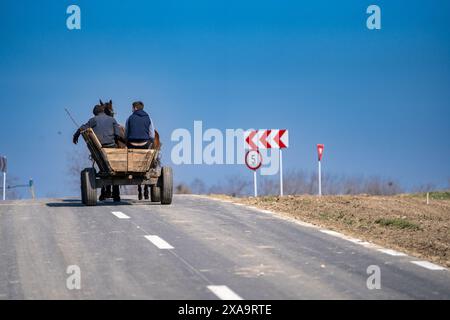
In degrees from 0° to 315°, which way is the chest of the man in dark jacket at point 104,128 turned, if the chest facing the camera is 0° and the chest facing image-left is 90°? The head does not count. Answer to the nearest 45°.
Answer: approximately 180°

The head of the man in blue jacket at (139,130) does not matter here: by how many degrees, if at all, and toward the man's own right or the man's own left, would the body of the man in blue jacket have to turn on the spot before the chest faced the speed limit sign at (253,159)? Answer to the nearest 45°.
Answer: approximately 45° to the man's own right

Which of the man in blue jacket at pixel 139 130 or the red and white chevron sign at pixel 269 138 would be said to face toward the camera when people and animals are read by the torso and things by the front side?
the red and white chevron sign

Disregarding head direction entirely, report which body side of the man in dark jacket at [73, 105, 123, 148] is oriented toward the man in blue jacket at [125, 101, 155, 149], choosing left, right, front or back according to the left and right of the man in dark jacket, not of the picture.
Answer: right

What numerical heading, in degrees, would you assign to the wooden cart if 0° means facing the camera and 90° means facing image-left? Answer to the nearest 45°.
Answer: approximately 180°

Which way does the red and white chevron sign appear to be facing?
toward the camera

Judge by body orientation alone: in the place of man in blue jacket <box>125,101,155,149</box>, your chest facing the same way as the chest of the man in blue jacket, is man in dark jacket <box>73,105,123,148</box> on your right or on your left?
on your left

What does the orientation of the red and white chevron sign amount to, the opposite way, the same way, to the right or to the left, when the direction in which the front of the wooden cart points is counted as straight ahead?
the opposite way

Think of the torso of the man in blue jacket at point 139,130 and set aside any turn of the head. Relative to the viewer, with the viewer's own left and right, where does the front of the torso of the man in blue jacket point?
facing away from the viewer

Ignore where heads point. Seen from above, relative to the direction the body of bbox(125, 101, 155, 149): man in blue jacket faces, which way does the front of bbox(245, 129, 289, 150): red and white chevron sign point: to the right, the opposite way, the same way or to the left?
the opposite way

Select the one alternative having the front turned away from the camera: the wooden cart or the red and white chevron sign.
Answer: the wooden cart

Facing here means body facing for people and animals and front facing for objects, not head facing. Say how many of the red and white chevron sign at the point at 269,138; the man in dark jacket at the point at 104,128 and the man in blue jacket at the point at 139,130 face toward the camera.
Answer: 1
